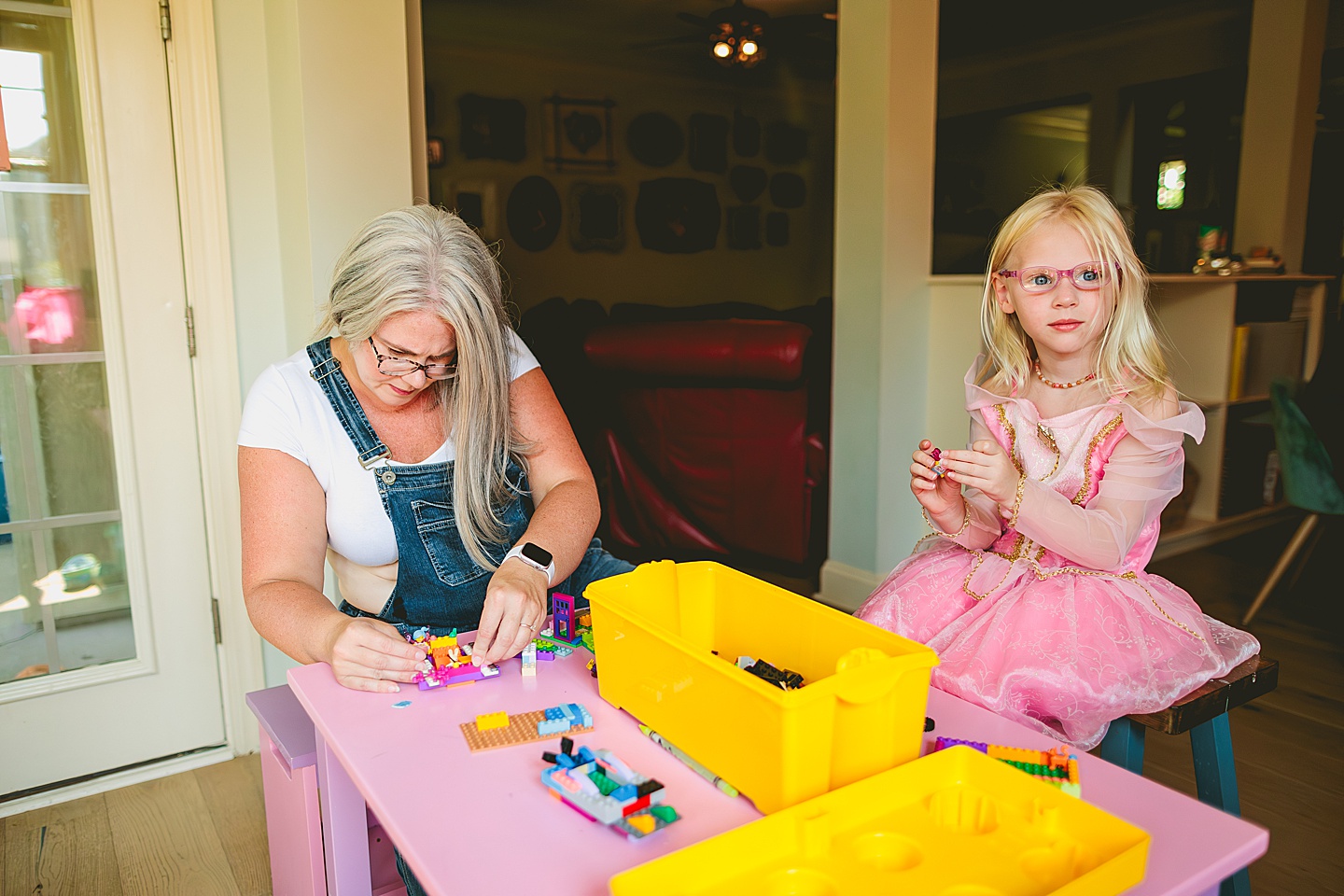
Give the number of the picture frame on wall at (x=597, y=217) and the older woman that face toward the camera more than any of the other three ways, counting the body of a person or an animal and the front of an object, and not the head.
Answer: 2

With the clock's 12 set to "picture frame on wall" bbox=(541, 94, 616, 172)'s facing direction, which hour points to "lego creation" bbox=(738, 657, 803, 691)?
The lego creation is roughly at 12 o'clock from the picture frame on wall.

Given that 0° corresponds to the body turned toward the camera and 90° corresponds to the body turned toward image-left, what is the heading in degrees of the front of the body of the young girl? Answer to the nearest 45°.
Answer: approximately 45°

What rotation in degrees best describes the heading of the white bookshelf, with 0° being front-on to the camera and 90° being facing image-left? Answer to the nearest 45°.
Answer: approximately 315°

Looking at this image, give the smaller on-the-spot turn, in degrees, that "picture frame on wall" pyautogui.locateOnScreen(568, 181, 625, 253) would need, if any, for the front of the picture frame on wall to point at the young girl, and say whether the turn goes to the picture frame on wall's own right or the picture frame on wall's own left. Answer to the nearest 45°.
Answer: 0° — it already faces them

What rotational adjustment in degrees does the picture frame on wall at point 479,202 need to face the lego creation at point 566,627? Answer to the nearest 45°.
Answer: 0° — it already faces it

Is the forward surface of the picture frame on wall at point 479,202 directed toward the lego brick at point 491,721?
yes
